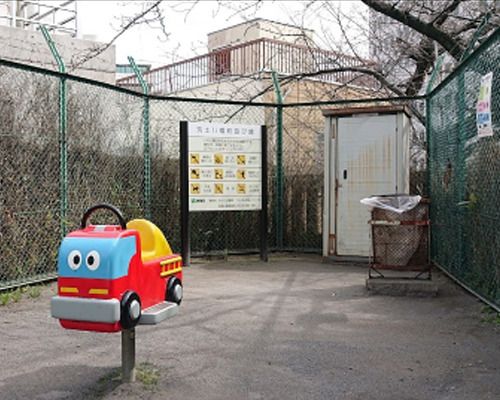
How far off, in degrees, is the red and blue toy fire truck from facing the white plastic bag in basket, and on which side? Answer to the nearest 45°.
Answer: approximately 180°

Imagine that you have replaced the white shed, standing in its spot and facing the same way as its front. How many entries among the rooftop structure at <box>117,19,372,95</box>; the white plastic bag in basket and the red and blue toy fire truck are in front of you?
2

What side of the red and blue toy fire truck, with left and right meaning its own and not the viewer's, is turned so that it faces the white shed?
back

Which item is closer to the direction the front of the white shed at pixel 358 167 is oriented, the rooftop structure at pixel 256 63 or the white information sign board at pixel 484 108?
the white information sign board

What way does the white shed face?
toward the camera

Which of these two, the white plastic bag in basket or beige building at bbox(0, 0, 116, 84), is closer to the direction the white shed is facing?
the white plastic bag in basket

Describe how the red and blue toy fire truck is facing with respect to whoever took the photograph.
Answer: facing the viewer and to the left of the viewer

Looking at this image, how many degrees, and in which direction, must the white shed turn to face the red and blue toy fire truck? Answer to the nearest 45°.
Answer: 0° — it already faces it

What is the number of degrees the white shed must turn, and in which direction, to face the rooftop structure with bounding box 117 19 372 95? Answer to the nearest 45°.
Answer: approximately 135° to its right

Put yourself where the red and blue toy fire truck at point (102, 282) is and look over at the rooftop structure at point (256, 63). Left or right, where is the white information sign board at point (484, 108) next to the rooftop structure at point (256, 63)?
right

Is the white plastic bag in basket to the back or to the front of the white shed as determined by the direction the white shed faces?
to the front

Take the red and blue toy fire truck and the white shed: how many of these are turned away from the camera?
0
